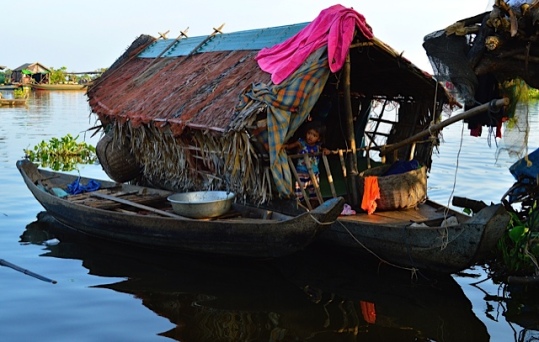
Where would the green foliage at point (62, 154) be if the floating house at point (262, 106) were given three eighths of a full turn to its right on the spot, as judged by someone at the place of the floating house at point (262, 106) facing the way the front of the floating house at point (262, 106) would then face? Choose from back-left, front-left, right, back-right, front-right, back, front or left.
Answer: front-right

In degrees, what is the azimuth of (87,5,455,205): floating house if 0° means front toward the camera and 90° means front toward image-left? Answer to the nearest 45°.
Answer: approximately 315°
